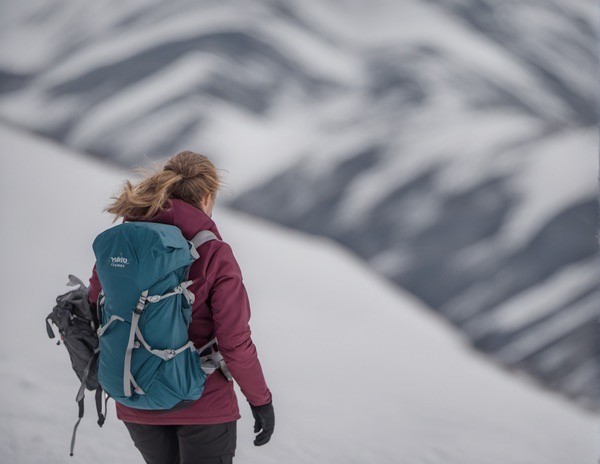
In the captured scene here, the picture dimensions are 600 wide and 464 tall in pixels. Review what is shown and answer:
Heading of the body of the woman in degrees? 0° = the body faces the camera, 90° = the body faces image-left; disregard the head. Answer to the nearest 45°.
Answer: approximately 225°

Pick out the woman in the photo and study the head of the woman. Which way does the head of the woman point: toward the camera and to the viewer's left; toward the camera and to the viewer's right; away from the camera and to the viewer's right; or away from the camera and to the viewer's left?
away from the camera and to the viewer's right
